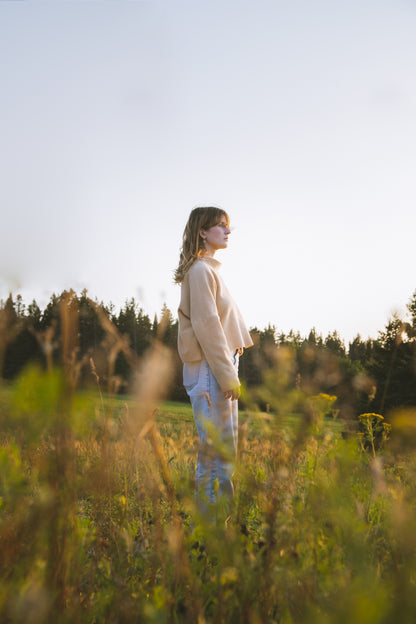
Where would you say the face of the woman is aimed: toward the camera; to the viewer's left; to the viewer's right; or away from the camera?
to the viewer's right

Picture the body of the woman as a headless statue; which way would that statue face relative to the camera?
to the viewer's right
